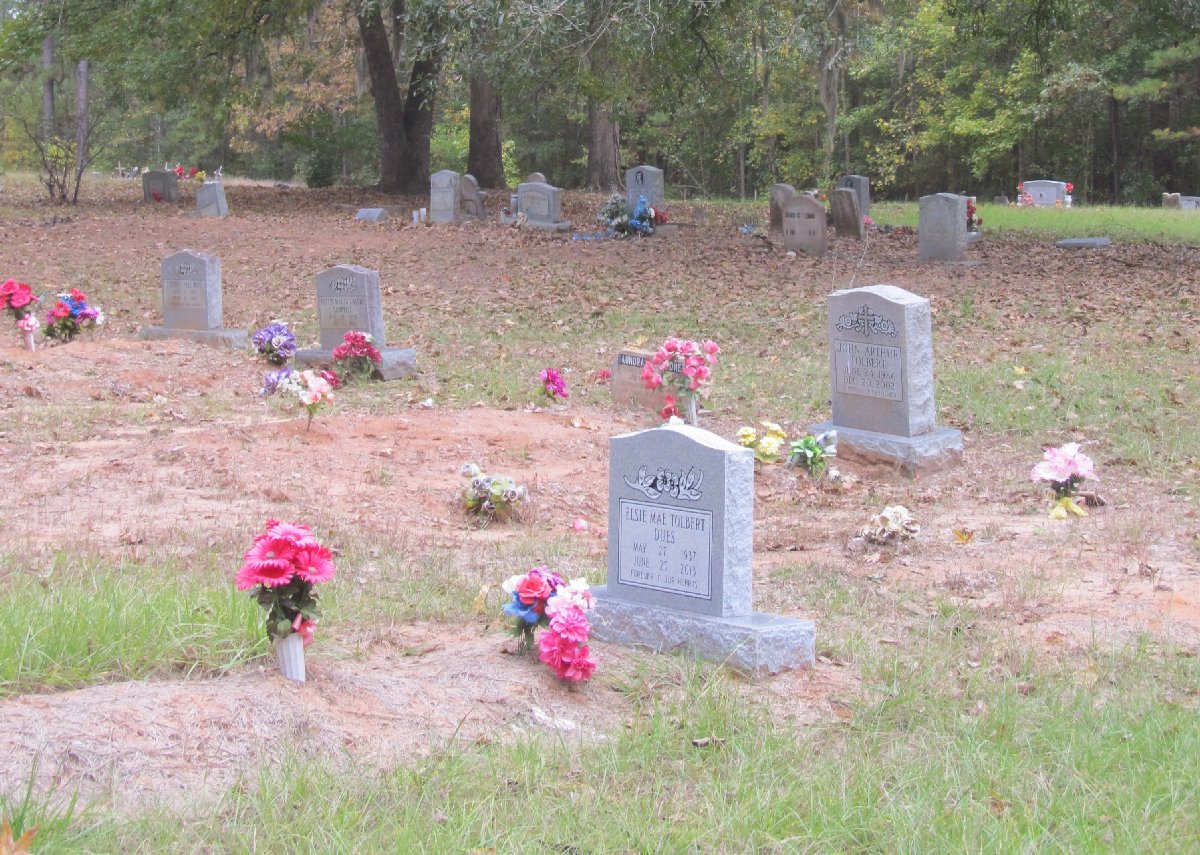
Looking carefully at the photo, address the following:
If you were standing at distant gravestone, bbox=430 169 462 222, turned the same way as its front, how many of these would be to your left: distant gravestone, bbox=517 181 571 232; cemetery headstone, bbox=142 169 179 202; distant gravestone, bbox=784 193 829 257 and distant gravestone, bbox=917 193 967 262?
3

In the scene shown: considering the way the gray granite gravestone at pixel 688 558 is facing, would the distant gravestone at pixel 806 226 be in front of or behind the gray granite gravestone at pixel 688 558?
behind

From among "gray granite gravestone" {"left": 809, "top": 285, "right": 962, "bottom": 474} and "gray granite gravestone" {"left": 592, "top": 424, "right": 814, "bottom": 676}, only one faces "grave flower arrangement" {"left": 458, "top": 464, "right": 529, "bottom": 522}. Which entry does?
"gray granite gravestone" {"left": 809, "top": 285, "right": 962, "bottom": 474}

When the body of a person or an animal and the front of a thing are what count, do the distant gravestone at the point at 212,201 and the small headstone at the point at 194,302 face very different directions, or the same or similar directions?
same or similar directions

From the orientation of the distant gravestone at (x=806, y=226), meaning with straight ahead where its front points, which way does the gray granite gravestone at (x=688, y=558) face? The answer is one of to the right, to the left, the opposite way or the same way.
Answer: the same way

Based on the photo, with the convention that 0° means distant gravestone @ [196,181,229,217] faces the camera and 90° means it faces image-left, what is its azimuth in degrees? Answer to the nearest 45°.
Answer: approximately 45°

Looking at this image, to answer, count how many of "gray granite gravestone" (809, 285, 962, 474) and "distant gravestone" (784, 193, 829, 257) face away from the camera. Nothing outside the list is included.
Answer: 0

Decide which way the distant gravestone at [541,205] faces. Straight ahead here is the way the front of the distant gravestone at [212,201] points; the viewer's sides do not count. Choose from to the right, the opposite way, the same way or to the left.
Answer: the same way

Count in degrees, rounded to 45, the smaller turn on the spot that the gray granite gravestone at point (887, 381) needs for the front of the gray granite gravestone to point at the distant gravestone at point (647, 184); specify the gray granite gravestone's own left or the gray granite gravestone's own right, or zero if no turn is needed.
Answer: approximately 135° to the gray granite gravestone's own right

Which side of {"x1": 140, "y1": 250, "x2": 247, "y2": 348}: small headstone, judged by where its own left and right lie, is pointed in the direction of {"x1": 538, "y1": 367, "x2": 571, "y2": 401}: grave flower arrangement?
left

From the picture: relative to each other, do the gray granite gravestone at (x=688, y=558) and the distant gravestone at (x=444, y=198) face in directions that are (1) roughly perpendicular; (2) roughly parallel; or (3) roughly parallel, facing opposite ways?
roughly parallel

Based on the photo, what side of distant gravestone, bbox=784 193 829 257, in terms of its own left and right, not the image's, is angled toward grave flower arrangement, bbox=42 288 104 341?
front

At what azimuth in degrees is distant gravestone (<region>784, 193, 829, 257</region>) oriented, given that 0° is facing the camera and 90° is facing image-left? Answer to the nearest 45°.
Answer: approximately 45°

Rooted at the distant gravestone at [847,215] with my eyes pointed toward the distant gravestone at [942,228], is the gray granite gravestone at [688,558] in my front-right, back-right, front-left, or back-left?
front-right

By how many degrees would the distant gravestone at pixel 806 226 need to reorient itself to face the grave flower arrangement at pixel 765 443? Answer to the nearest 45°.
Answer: approximately 45° to its left

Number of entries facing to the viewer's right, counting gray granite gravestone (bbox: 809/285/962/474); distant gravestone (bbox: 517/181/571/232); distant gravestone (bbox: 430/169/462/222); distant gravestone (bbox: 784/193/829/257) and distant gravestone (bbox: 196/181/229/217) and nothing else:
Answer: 0

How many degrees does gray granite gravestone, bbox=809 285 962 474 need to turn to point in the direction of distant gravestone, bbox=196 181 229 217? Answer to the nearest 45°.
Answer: approximately 90° to its right

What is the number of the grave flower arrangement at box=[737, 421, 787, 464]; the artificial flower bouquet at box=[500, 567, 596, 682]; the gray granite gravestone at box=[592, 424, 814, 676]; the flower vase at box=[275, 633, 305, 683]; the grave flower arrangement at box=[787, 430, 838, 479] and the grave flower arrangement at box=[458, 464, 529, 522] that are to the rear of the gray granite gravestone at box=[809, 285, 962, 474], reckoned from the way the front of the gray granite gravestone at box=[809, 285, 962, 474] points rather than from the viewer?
0

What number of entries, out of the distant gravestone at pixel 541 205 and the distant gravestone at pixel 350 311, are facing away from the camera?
0

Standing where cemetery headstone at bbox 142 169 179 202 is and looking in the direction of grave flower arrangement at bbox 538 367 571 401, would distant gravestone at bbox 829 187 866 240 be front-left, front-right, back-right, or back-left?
front-left

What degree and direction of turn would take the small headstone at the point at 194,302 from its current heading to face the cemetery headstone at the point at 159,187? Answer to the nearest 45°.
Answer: approximately 135° to its right
